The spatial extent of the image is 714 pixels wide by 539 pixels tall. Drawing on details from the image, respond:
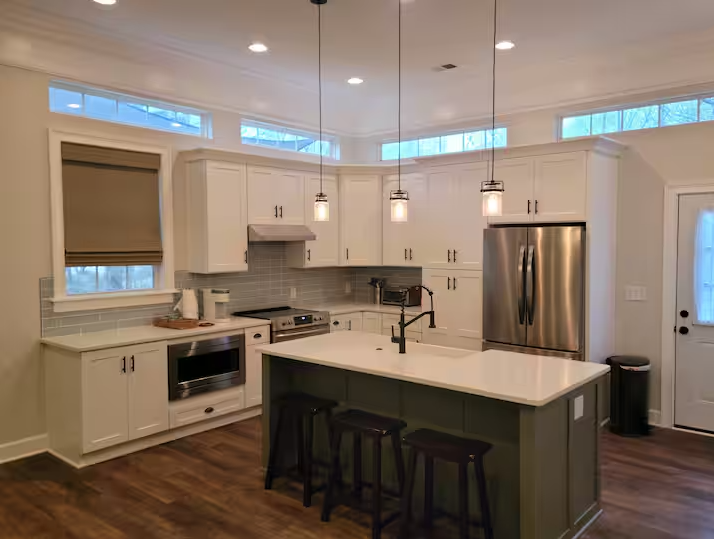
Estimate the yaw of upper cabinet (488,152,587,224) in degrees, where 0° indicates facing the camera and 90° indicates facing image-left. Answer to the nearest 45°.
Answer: approximately 45°

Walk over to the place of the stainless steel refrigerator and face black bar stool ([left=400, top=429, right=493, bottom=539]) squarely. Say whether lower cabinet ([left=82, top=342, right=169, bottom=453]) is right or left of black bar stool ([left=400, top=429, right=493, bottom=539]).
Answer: right

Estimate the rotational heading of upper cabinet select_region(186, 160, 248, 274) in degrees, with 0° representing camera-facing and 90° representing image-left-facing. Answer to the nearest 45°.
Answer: approximately 315°

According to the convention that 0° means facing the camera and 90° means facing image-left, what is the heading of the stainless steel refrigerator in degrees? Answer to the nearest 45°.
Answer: approximately 45°

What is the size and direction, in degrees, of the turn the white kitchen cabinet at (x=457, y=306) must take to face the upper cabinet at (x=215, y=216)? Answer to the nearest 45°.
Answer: approximately 45° to its right

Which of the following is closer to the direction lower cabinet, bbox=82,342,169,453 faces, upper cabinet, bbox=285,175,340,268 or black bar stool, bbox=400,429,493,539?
the black bar stool

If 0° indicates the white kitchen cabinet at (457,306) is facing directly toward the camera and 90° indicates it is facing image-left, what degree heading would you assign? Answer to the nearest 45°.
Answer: approximately 45°

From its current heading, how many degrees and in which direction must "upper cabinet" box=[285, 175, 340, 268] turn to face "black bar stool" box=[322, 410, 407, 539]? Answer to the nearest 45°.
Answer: approximately 45° to its right
